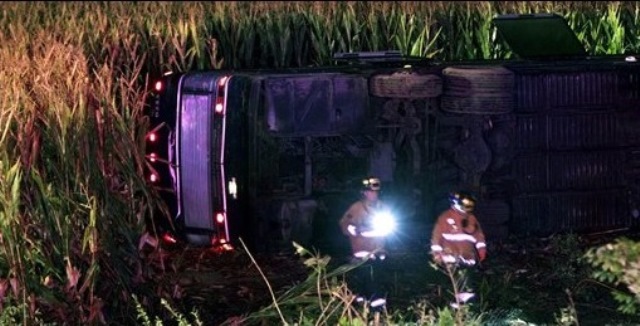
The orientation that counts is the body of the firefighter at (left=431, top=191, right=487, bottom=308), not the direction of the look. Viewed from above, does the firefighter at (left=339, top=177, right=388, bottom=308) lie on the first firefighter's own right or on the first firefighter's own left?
on the first firefighter's own right

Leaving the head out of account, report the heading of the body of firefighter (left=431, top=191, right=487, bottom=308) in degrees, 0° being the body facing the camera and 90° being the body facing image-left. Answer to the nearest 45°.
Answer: approximately 0°
